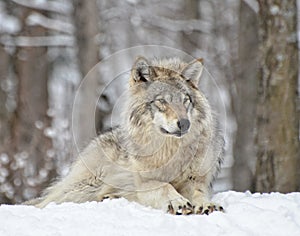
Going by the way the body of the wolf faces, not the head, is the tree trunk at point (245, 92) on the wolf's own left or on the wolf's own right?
on the wolf's own left

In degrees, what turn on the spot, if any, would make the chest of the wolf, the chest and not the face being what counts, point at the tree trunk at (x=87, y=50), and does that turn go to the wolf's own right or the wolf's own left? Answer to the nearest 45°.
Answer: approximately 135° to the wolf's own left

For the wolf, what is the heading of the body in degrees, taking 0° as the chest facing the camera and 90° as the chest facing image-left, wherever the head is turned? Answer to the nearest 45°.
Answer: approximately 315°

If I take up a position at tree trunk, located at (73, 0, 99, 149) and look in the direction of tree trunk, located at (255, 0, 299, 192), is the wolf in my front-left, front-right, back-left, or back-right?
front-right

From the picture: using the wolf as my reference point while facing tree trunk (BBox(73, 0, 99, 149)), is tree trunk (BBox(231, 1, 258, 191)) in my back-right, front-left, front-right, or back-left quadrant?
front-right

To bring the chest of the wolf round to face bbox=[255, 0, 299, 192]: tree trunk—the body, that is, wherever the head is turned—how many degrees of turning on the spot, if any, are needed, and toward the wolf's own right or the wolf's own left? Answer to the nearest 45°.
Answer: approximately 90° to the wolf's own left

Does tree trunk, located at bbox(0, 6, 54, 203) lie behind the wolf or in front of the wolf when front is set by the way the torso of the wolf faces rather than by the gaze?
behind
